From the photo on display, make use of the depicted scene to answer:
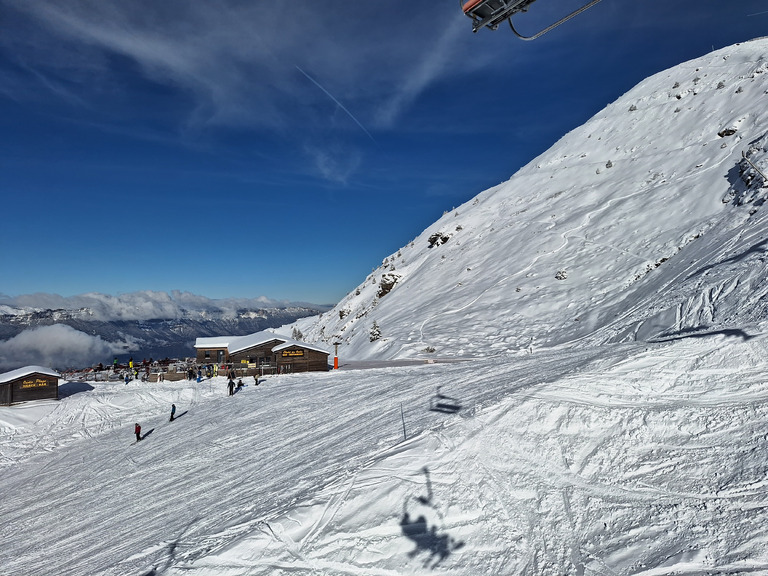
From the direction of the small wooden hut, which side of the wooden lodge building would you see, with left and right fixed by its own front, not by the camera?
right

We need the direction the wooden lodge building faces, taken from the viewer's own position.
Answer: facing the viewer
